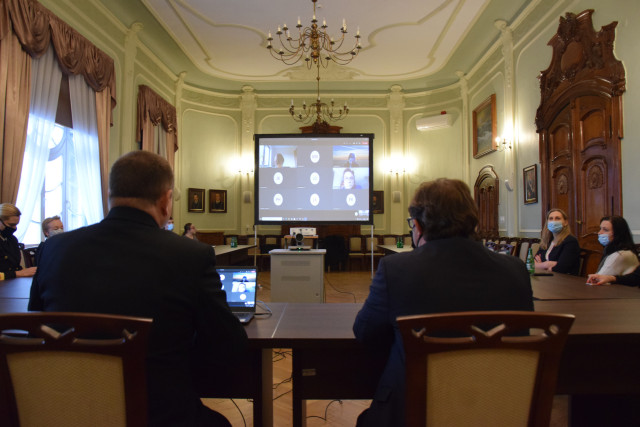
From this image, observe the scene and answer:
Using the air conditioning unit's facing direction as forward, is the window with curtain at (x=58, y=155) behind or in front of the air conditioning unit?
in front

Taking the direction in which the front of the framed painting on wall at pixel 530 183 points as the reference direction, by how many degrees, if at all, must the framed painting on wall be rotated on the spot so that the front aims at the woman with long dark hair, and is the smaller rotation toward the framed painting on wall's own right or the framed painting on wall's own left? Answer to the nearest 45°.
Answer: approximately 45° to the framed painting on wall's own left

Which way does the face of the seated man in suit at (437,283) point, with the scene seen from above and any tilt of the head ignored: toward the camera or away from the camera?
away from the camera

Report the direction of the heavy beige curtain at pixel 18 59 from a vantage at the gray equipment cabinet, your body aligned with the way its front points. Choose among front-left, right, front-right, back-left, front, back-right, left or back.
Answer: right

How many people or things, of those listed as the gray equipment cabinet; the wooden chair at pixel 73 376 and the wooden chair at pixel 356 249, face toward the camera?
2

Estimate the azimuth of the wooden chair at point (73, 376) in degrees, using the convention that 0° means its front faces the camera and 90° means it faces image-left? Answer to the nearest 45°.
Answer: approximately 180°

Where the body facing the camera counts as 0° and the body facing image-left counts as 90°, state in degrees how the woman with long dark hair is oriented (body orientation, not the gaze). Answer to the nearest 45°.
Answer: approximately 90°

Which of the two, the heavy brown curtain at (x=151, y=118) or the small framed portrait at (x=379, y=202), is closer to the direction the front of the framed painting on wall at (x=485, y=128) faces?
the heavy brown curtain

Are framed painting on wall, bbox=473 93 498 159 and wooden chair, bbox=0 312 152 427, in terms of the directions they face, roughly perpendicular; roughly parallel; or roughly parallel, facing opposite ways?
roughly perpendicular

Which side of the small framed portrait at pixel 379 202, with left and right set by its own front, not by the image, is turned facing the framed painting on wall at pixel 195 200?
right

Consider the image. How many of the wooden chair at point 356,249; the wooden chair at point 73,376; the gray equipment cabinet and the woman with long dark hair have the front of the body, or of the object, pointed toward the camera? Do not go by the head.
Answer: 2

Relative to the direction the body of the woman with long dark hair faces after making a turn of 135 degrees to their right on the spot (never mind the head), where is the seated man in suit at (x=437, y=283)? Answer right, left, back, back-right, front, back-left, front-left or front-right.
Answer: back-right
